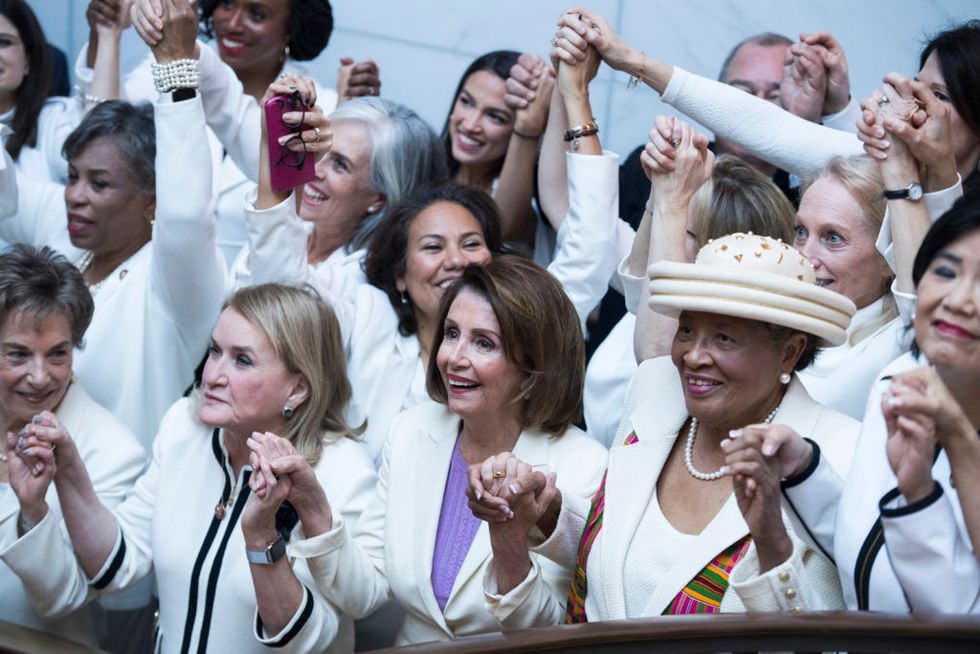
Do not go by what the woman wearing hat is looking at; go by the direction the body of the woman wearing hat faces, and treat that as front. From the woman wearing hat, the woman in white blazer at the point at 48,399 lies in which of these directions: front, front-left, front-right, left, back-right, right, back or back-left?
front-right

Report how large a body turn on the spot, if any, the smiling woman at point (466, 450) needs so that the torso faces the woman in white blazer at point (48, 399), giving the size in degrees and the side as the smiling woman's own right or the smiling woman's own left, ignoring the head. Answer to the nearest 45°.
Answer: approximately 45° to the smiling woman's own right

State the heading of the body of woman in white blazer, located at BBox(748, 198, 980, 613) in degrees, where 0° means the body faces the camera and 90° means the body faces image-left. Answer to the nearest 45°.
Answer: approximately 45°

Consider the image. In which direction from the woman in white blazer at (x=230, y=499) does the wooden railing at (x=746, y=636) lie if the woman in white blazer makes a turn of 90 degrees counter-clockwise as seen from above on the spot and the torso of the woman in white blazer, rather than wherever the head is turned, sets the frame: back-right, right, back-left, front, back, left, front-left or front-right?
front

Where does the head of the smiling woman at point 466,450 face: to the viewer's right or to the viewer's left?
to the viewer's left

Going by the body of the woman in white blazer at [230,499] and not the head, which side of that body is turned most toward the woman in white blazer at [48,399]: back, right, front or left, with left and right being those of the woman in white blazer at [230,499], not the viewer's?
right

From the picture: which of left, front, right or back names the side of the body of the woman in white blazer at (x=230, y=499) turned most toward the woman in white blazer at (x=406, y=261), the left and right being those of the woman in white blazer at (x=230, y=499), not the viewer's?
back

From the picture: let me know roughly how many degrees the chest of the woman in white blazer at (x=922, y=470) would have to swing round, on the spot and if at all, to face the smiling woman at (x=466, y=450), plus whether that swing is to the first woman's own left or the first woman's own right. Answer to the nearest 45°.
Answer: approximately 45° to the first woman's own right

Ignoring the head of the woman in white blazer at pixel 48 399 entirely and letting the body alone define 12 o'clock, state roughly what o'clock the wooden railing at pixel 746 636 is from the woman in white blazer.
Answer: The wooden railing is roughly at 9 o'clock from the woman in white blazer.
